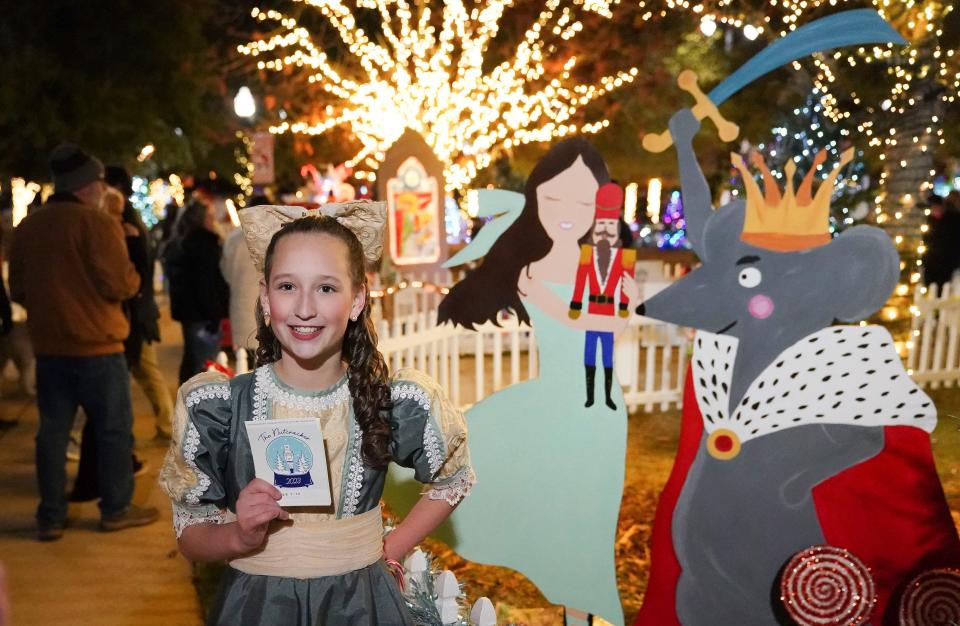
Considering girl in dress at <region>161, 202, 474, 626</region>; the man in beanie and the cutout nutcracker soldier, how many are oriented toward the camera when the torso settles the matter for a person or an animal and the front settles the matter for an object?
2

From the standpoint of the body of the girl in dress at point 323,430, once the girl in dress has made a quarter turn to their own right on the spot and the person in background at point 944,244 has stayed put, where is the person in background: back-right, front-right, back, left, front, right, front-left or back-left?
back-right

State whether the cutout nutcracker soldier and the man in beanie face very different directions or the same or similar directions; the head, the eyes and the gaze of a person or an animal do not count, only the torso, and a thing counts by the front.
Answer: very different directions

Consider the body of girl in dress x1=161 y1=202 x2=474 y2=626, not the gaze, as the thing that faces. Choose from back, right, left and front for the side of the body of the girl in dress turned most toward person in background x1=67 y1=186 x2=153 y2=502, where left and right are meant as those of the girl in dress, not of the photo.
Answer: back

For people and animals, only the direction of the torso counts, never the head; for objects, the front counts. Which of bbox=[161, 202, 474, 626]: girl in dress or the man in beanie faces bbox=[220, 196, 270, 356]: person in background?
the man in beanie

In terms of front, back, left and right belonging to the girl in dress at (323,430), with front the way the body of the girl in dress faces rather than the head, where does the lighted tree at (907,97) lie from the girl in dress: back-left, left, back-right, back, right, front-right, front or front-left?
back-left

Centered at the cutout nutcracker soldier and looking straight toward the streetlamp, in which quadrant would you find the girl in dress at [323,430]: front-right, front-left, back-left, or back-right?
back-left

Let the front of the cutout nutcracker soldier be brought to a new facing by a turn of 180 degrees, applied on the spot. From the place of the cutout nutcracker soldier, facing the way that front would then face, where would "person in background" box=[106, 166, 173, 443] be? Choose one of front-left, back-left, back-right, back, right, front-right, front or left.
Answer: front-left

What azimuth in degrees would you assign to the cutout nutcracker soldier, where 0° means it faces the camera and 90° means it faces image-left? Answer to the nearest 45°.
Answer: approximately 0°

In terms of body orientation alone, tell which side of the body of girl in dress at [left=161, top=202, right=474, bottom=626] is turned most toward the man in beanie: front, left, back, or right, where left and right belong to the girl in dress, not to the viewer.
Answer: back

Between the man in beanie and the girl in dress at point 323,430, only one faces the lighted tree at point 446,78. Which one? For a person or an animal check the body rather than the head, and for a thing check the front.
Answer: the man in beanie

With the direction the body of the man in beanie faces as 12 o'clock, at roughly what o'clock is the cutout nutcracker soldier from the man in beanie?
The cutout nutcracker soldier is roughly at 3 o'clock from the man in beanie.
